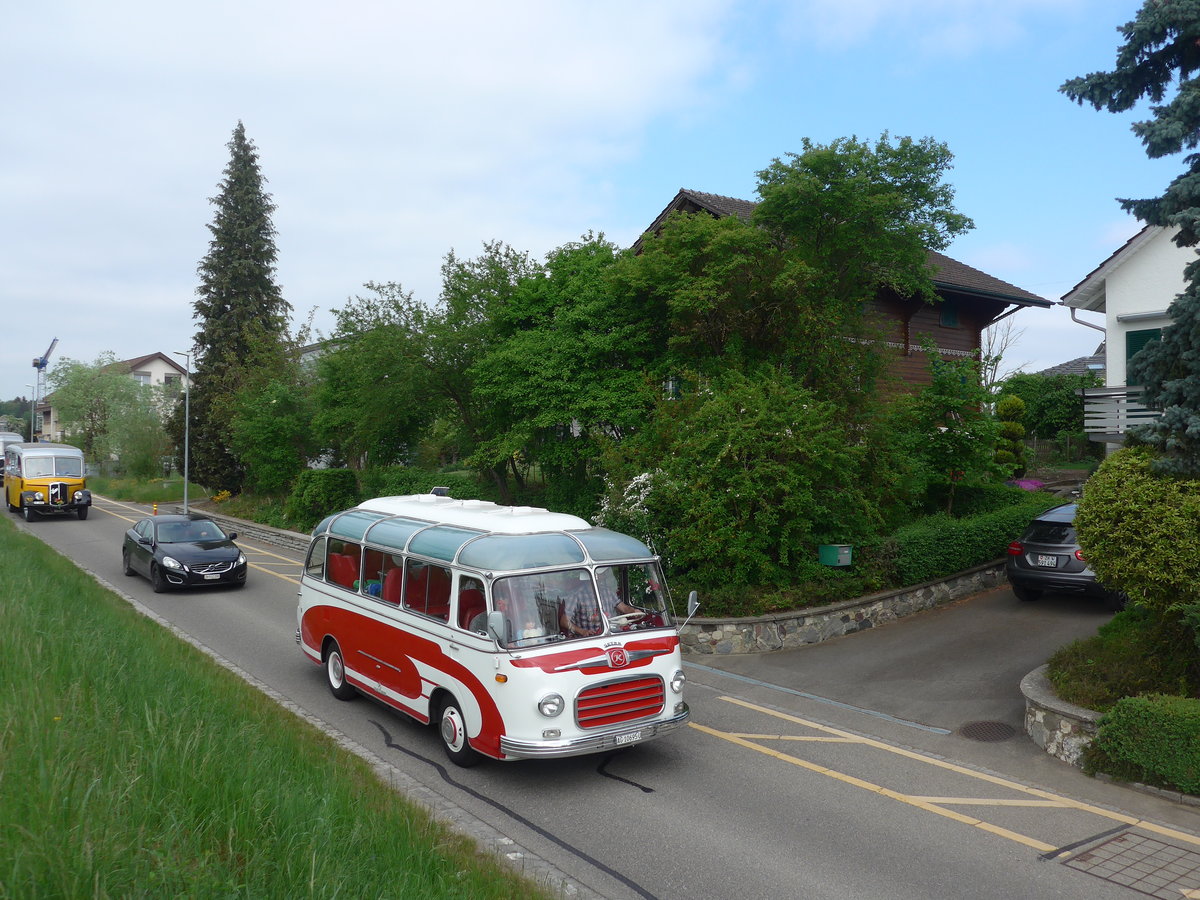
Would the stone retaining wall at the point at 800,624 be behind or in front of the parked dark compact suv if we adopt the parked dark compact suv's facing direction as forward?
behind

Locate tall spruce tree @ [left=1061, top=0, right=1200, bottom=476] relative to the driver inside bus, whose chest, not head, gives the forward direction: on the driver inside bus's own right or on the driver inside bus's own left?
on the driver inside bus's own left

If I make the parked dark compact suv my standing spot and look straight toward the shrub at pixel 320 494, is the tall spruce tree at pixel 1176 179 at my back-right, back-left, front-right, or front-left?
back-left

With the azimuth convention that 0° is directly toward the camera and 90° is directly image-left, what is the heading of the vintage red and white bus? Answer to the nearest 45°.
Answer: approximately 315°

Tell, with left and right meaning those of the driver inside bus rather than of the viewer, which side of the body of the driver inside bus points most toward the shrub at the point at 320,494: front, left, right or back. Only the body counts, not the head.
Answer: back

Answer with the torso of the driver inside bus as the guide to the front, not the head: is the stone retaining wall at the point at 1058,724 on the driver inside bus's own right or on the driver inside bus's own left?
on the driver inside bus's own left

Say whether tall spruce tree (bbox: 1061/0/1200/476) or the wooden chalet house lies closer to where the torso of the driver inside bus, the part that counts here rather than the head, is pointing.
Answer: the tall spruce tree

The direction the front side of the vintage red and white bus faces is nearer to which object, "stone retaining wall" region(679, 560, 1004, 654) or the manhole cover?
the manhole cover
